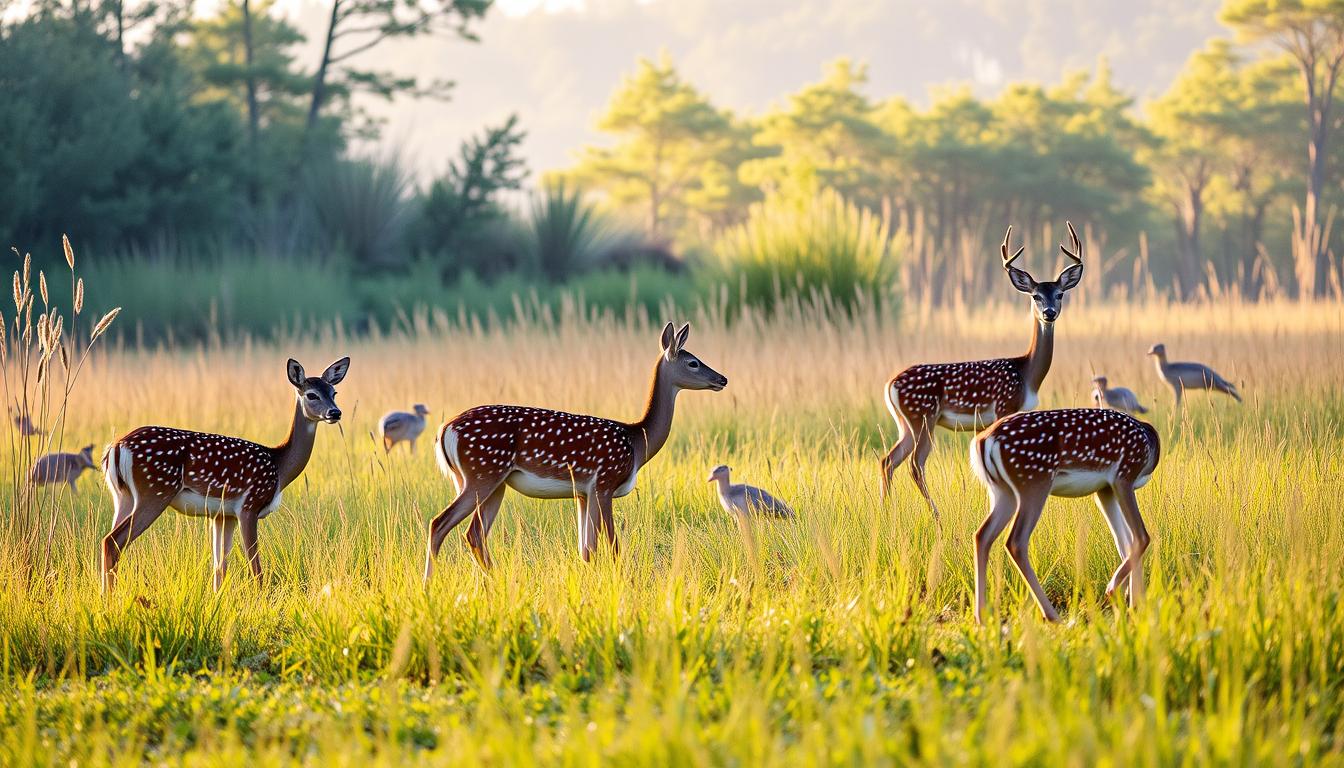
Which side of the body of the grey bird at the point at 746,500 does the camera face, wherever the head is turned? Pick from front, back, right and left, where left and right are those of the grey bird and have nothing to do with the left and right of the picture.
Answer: left

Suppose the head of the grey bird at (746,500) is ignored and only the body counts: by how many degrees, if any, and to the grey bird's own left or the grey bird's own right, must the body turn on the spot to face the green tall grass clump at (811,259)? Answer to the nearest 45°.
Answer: approximately 90° to the grey bird's own right

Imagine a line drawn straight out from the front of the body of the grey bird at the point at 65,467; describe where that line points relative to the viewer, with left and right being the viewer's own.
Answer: facing to the right of the viewer

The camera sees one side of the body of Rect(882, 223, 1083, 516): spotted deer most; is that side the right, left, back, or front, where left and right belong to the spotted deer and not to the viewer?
right

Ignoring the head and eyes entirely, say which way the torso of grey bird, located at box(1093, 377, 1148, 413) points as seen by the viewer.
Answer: to the viewer's left

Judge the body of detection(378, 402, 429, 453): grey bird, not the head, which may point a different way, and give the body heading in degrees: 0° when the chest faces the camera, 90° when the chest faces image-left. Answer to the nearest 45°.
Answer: approximately 270°

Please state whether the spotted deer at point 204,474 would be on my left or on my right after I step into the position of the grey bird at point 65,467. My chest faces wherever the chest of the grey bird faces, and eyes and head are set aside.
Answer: on my right

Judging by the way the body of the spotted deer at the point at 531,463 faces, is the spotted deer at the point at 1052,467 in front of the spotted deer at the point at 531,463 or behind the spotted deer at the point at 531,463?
in front

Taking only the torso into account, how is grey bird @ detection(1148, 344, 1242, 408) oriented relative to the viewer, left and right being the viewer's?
facing to the left of the viewer

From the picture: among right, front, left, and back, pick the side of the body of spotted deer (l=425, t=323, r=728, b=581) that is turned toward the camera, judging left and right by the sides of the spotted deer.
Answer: right

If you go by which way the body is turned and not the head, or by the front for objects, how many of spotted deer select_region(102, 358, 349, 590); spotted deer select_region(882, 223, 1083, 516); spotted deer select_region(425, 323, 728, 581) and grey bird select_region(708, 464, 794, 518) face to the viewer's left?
1

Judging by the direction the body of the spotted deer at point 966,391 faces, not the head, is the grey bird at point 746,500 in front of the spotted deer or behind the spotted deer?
behind

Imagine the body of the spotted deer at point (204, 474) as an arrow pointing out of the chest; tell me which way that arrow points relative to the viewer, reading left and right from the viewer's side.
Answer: facing to the right of the viewer

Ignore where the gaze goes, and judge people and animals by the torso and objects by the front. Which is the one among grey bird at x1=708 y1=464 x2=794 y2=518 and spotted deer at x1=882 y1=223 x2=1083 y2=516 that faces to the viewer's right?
the spotted deer

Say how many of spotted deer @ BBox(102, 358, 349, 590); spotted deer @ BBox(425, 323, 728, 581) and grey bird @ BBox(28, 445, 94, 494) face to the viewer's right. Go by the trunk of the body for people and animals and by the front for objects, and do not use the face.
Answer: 3
